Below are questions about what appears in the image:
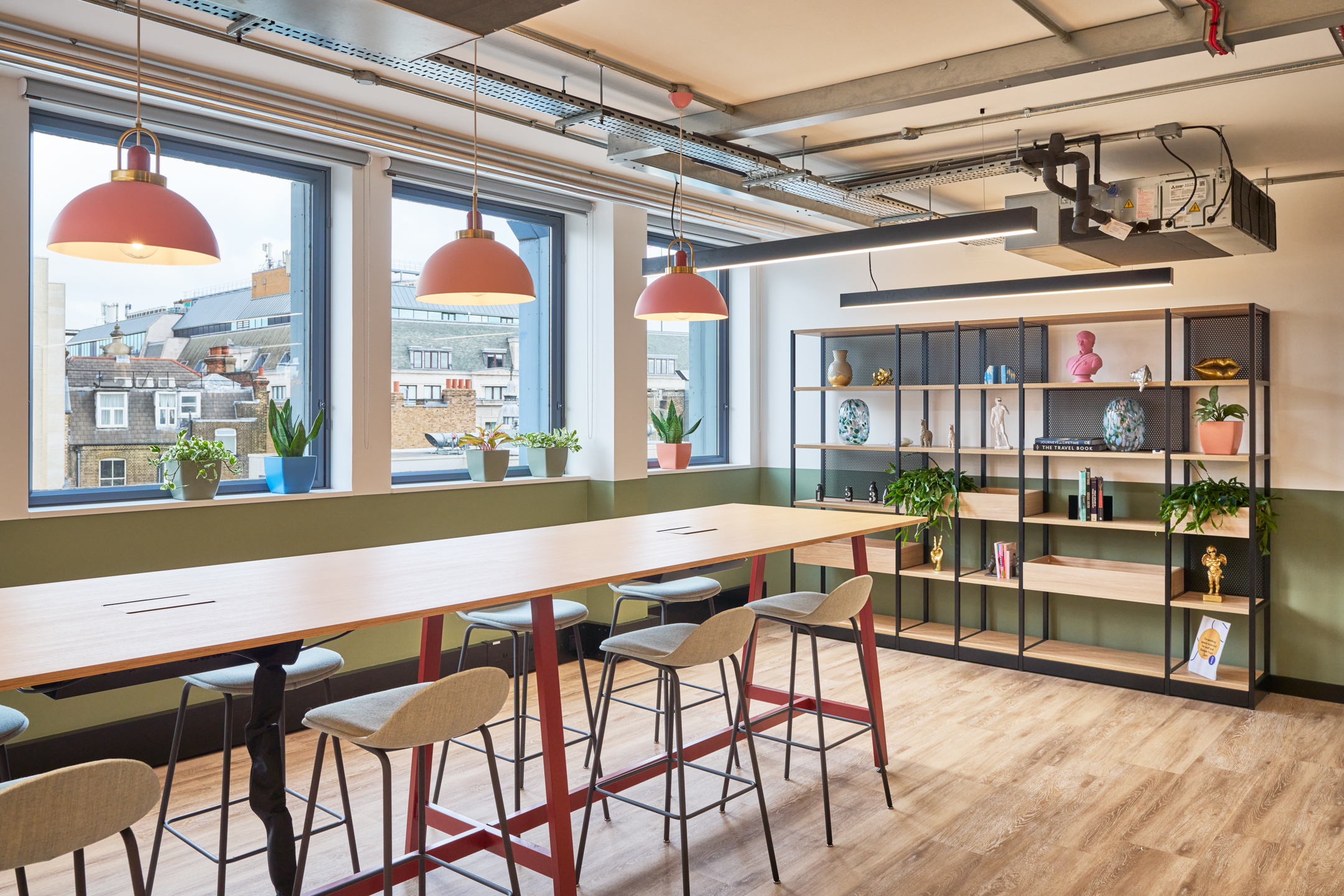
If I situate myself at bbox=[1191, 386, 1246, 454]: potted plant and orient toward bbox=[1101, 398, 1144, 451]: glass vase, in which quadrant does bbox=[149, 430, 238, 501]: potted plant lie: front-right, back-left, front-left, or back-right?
front-left

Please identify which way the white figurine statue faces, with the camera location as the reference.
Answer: facing the viewer

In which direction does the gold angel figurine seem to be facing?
toward the camera

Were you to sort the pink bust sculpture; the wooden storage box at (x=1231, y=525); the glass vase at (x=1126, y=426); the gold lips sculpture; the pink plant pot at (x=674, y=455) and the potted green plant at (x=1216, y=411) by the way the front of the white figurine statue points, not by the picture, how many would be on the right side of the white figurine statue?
1

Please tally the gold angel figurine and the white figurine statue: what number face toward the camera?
2

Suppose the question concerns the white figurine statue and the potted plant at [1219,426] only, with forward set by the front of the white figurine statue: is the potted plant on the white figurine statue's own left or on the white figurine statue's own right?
on the white figurine statue's own left

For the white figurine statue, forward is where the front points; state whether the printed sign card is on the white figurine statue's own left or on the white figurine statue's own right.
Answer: on the white figurine statue's own left

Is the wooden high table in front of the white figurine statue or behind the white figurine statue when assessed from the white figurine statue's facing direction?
in front

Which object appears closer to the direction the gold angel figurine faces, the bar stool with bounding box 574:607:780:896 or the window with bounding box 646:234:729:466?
the bar stool

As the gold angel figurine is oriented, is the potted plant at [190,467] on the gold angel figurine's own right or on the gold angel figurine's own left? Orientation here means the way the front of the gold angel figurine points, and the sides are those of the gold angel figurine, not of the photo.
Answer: on the gold angel figurine's own right

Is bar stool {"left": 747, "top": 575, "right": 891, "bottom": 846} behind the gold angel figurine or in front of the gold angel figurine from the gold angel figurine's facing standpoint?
in front

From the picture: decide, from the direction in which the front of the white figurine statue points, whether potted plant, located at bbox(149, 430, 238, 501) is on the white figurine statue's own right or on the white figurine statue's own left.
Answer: on the white figurine statue's own right
